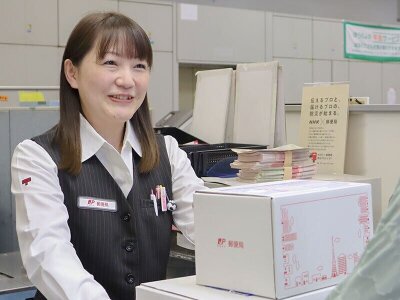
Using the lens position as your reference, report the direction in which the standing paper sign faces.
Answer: facing the viewer

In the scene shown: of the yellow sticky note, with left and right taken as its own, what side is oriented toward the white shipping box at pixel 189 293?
front

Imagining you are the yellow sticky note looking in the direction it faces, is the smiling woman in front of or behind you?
in front

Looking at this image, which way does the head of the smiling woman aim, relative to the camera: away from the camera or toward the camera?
toward the camera

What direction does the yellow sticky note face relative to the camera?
toward the camera

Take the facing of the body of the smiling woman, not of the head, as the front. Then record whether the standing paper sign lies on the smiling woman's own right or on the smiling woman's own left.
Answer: on the smiling woman's own left

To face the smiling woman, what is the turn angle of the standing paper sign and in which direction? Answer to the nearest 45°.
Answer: approximately 45° to its right

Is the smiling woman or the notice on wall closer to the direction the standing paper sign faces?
the smiling woman

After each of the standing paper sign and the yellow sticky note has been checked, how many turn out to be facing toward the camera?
2

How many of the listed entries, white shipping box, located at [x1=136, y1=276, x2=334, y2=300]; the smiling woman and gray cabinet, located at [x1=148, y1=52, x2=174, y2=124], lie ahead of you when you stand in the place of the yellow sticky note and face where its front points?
2

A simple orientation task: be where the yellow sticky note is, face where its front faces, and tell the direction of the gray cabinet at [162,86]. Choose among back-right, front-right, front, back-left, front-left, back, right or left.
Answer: back-left

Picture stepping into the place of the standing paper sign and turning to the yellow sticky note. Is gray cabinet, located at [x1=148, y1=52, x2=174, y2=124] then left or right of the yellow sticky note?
right

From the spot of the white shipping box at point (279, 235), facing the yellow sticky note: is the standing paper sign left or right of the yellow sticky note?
right

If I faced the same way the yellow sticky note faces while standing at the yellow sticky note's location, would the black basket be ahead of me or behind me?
ahead

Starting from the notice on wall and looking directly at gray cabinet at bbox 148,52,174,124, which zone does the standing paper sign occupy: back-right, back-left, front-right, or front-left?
front-left

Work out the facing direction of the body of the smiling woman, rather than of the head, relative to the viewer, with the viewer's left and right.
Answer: facing the viewer and to the right of the viewer

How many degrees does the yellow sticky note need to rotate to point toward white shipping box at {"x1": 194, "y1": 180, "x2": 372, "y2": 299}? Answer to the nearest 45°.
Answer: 0° — it already faces it
